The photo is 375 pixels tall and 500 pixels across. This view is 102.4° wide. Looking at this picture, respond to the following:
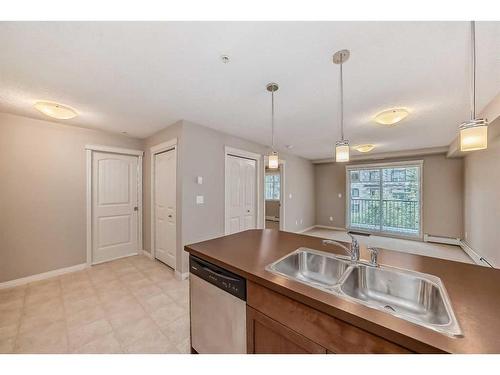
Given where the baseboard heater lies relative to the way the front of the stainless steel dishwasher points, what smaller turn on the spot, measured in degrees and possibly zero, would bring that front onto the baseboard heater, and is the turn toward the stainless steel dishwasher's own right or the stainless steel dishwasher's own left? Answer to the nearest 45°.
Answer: approximately 180°

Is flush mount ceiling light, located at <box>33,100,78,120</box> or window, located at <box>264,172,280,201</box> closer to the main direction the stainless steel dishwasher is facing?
the flush mount ceiling light

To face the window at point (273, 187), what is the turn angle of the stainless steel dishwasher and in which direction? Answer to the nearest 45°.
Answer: approximately 135° to its right

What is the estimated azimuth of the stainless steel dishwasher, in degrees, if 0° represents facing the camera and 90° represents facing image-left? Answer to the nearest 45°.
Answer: approximately 45°

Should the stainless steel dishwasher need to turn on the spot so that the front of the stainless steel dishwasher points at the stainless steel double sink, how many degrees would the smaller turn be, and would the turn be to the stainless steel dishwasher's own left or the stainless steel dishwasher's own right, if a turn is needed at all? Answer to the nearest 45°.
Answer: approximately 135° to the stainless steel dishwasher's own left

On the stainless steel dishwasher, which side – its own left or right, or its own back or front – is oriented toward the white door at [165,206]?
right

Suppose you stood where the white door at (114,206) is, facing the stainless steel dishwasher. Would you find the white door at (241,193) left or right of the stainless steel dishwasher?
left

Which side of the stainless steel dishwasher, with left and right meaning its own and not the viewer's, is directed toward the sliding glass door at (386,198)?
back

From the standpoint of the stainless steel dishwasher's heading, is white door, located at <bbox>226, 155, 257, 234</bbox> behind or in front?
behind
